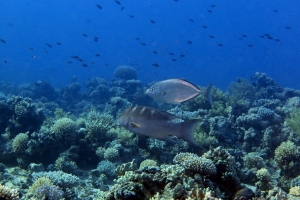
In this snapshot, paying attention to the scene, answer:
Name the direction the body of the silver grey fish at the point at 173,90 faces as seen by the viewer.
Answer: to the viewer's left

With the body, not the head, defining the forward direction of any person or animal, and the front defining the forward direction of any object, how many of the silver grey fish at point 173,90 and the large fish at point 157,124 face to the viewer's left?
2

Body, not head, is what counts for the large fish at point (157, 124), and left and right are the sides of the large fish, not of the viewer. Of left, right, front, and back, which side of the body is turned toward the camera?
left

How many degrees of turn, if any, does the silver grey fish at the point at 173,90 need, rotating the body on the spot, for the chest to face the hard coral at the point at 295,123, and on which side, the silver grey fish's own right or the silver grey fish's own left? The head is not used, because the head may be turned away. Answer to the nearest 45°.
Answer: approximately 135° to the silver grey fish's own right

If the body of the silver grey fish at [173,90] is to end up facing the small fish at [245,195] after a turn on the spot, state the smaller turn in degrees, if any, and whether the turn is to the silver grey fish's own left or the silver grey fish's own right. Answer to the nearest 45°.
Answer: approximately 135° to the silver grey fish's own left

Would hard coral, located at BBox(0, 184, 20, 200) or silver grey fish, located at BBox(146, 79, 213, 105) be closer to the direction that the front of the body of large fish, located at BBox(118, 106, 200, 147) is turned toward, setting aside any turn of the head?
the hard coral

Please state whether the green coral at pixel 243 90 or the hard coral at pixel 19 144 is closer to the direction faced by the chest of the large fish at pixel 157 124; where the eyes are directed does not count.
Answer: the hard coral
